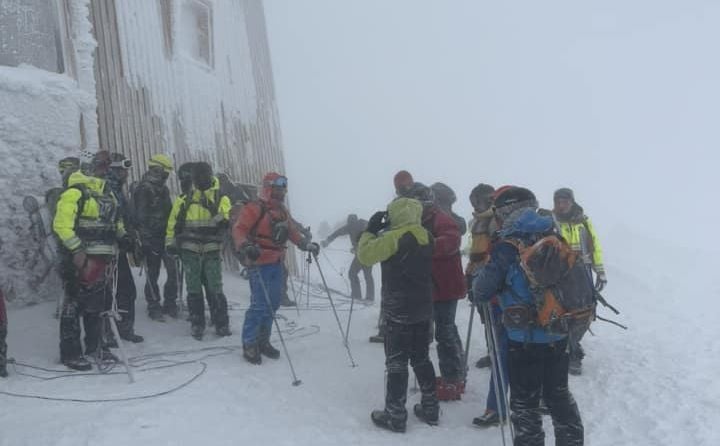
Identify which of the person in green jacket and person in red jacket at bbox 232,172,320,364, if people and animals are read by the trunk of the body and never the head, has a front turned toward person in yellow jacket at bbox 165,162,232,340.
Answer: the person in green jacket

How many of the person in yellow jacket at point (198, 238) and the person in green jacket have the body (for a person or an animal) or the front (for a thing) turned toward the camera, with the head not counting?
1

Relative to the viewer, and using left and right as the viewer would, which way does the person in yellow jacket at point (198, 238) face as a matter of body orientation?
facing the viewer

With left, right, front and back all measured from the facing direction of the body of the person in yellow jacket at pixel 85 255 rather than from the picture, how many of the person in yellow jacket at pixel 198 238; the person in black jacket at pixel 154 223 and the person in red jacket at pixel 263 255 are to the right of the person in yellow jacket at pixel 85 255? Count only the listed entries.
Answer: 0

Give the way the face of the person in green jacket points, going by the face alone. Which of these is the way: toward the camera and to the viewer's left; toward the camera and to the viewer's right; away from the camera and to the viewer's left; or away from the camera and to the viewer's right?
away from the camera and to the viewer's left

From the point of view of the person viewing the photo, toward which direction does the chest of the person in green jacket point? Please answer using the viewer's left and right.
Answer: facing away from the viewer and to the left of the viewer

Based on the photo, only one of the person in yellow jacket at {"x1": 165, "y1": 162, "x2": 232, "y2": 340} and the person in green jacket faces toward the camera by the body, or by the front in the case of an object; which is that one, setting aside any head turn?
the person in yellow jacket

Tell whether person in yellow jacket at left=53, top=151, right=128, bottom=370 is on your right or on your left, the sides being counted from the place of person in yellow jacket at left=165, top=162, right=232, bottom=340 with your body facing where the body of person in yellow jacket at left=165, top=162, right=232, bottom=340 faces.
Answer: on your right

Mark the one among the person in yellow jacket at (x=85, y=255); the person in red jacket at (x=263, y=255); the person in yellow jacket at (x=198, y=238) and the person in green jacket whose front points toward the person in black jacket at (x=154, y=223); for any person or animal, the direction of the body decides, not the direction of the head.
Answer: the person in green jacket

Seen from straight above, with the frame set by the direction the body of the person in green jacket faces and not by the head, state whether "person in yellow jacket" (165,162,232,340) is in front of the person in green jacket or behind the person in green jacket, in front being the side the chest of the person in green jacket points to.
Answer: in front

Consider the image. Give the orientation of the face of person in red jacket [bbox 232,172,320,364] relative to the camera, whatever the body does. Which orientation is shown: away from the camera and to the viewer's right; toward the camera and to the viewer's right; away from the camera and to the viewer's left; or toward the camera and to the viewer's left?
toward the camera and to the viewer's right

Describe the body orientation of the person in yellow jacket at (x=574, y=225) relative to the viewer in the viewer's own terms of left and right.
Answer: facing the viewer and to the left of the viewer

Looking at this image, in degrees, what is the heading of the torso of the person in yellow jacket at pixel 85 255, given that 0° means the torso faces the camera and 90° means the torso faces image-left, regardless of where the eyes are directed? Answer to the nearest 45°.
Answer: approximately 315°

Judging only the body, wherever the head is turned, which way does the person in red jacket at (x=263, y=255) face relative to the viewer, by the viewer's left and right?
facing the viewer and to the right of the viewer

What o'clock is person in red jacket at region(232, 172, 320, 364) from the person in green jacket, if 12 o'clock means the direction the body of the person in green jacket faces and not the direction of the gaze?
The person in red jacket is roughly at 12 o'clock from the person in green jacket.

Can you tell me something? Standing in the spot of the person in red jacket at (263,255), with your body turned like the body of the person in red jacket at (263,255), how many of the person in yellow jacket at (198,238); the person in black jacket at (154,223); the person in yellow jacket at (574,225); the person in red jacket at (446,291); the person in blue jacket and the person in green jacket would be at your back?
2

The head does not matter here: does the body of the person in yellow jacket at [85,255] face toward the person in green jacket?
yes

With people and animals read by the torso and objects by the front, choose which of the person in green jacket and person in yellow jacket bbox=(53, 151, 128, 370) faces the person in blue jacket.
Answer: the person in yellow jacket
